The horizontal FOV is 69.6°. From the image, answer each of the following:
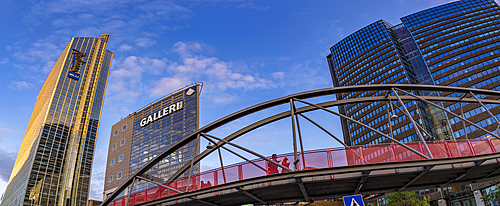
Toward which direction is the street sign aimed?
toward the camera

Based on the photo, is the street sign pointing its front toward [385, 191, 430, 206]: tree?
no

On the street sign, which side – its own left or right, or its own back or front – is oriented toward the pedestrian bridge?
back
